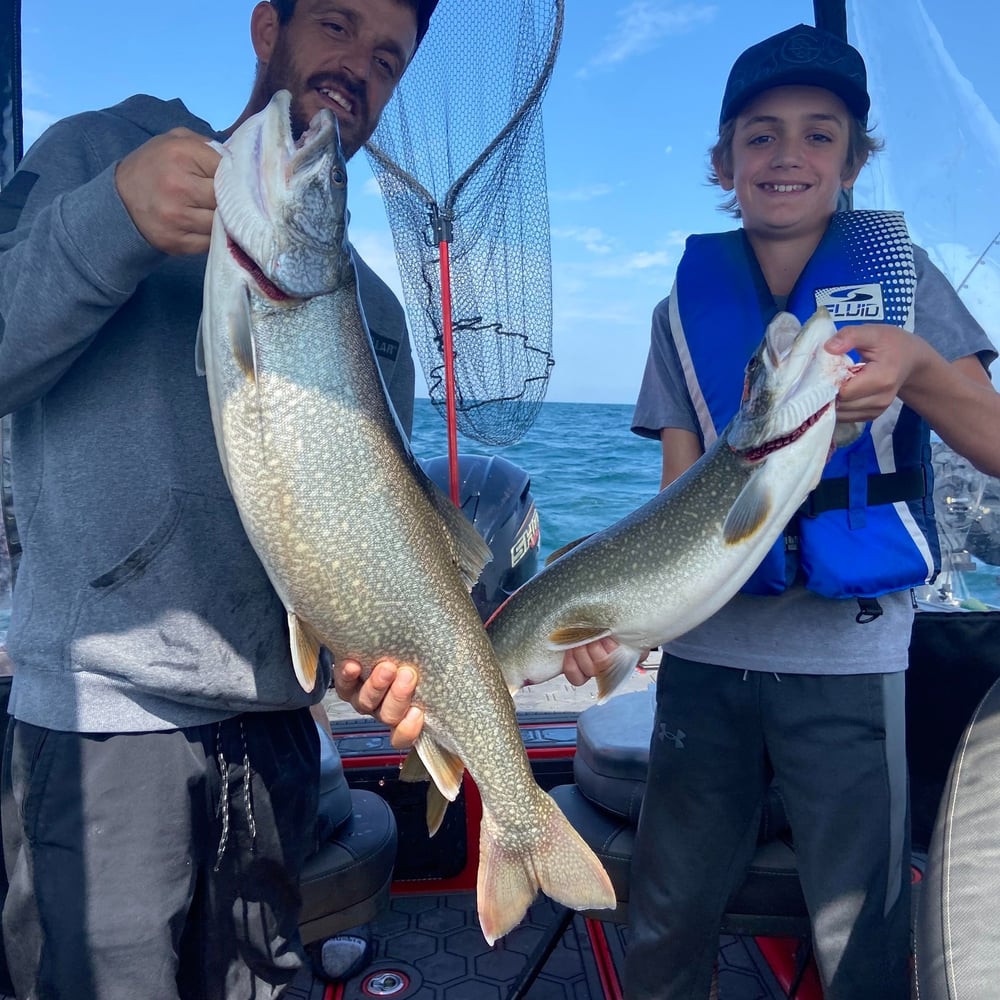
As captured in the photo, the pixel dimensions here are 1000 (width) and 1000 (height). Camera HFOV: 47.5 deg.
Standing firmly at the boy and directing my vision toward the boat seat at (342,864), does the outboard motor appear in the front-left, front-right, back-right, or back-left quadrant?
front-right

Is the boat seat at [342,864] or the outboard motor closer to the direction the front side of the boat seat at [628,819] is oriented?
the boat seat

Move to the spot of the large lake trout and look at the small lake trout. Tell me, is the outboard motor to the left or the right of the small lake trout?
left

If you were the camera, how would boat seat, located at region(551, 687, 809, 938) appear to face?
facing the viewer

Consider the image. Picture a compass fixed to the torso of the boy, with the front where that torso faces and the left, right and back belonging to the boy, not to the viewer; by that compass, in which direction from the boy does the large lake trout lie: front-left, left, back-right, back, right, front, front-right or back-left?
front-right

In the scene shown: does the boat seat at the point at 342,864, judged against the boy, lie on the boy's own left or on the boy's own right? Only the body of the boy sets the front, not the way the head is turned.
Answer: on the boy's own right

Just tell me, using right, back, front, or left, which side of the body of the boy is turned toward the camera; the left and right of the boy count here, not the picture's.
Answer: front

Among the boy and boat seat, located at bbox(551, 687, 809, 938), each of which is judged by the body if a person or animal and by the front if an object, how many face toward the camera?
2

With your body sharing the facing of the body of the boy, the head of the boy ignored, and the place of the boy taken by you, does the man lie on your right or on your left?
on your right

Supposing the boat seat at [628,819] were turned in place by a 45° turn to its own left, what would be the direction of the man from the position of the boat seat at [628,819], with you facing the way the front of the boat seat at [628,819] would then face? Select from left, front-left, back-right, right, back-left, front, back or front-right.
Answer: right
